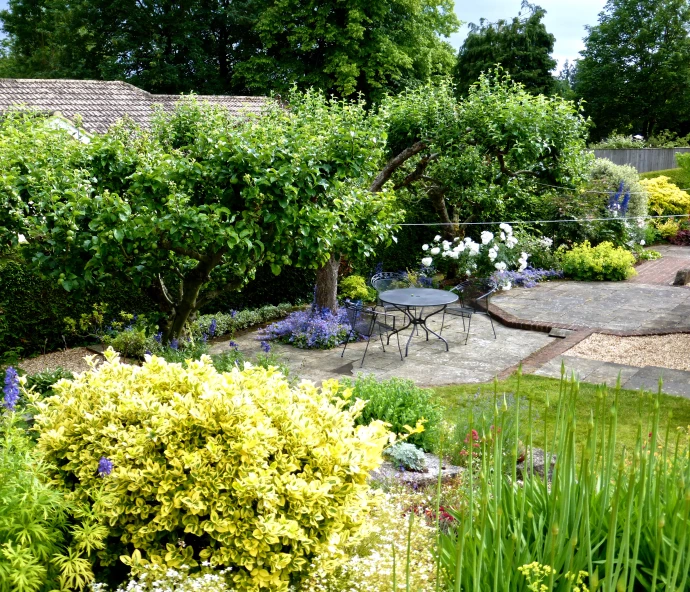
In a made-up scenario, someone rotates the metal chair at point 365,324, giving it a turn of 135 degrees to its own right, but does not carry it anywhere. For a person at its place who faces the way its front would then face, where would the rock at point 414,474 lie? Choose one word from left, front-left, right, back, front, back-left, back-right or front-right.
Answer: front

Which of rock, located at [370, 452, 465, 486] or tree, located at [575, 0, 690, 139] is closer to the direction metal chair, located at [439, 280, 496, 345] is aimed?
the rock

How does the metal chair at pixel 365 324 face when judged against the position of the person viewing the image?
facing away from the viewer and to the right of the viewer

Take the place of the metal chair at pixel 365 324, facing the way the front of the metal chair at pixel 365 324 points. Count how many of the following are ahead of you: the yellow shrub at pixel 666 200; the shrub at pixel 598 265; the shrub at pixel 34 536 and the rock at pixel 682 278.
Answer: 3

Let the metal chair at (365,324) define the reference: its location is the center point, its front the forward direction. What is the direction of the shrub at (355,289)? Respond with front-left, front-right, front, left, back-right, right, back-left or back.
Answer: front-left

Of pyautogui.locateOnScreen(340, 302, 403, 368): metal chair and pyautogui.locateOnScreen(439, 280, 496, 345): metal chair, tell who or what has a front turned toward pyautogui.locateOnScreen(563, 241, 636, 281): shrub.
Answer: pyautogui.locateOnScreen(340, 302, 403, 368): metal chair

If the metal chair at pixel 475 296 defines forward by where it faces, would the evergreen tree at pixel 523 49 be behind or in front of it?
behind

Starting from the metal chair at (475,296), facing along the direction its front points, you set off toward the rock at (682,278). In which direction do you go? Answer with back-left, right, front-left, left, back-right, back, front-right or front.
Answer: back

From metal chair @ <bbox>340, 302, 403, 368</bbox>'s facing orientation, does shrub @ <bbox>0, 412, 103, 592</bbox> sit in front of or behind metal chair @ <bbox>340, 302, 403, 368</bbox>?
behind

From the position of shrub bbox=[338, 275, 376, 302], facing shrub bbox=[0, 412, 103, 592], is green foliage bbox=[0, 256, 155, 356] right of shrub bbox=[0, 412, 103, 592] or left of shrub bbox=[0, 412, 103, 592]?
right

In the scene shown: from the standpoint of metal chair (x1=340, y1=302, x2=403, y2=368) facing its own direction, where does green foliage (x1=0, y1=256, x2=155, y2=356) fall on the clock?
The green foliage is roughly at 7 o'clock from the metal chair.

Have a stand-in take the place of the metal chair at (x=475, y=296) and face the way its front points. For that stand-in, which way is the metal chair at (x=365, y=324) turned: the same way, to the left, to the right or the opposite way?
the opposite way

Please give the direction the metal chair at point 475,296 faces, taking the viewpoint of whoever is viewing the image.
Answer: facing the viewer and to the left of the viewer

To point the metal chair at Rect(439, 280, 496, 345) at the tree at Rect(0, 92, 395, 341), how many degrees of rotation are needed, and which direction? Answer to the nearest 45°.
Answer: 0° — it already faces it

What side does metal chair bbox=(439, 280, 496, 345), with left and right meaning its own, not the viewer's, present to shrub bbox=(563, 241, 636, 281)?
back

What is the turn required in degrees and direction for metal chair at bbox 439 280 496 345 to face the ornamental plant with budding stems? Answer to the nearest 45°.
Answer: approximately 45° to its left

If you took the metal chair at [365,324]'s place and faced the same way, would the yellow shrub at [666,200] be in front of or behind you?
in front
